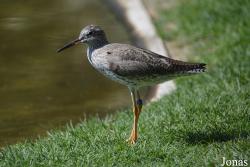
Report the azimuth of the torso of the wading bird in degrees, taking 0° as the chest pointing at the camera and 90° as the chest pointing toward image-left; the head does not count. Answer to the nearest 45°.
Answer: approximately 90°
